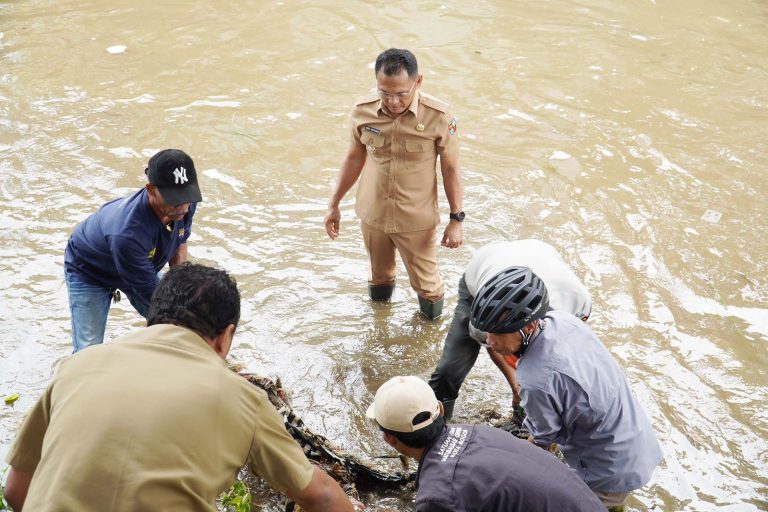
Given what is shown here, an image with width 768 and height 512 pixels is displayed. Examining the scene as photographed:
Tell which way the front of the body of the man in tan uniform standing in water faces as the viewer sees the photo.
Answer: toward the camera

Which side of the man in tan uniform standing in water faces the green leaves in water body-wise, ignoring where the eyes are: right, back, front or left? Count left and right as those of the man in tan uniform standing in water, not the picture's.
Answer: front

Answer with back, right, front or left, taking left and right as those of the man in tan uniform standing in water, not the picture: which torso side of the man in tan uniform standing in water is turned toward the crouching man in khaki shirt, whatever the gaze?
front

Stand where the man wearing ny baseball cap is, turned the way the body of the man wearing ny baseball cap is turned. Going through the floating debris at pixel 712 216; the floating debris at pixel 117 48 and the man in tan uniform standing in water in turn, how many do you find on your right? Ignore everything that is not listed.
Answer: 0

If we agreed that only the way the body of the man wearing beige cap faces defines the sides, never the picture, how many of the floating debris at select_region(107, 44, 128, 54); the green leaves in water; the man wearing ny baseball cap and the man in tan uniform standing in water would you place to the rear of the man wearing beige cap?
0

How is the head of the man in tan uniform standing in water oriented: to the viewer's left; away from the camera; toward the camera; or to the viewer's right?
toward the camera

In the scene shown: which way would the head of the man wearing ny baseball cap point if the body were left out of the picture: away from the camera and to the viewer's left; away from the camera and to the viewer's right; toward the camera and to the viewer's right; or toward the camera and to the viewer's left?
toward the camera and to the viewer's right

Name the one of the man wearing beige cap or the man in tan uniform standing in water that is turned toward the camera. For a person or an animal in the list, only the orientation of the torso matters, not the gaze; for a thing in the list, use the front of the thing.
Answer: the man in tan uniform standing in water

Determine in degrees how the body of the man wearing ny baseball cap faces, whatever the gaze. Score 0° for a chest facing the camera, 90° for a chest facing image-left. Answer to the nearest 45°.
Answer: approximately 315°

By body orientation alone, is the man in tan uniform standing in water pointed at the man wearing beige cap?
yes

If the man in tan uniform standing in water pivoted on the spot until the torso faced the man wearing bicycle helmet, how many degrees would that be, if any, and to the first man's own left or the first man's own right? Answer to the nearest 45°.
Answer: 0° — they already face them

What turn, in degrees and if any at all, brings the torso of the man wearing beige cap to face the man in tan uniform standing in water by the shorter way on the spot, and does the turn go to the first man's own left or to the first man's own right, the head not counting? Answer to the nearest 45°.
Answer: approximately 45° to the first man's own right

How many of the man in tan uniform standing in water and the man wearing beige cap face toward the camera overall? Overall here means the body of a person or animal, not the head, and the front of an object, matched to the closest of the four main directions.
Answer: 1

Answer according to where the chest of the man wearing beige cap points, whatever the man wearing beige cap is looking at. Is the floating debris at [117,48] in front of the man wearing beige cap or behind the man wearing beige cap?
in front

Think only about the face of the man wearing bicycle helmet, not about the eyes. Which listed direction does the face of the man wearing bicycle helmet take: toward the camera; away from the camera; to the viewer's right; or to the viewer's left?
to the viewer's left

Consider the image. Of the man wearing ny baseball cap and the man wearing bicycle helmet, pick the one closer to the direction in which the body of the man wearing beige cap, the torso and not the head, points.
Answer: the man wearing ny baseball cap

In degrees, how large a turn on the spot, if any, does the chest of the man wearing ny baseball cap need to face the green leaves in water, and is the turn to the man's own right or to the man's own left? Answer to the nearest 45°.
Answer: approximately 45° to the man's own right

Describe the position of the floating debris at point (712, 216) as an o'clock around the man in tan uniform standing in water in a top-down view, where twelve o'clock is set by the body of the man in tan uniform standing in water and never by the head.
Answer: The floating debris is roughly at 8 o'clock from the man in tan uniform standing in water.

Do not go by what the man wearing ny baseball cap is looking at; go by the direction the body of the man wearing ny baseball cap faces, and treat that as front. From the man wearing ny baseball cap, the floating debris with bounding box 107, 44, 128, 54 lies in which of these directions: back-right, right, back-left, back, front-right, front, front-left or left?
back-left

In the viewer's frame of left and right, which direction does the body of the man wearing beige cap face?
facing away from the viewer and to the left of the viewer

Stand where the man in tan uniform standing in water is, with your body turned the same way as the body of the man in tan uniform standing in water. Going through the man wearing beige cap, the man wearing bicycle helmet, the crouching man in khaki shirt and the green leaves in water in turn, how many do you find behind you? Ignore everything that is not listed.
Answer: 0

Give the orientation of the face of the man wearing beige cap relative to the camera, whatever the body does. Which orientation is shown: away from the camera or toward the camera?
away from the camera
